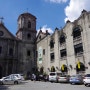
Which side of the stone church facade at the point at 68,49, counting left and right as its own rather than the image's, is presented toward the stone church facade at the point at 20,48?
right

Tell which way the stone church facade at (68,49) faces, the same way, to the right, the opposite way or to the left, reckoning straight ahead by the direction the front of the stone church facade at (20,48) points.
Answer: to the right

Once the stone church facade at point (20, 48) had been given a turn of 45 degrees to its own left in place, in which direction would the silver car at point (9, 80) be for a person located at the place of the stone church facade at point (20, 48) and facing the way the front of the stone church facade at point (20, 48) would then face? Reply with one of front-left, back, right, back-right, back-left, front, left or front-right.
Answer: right

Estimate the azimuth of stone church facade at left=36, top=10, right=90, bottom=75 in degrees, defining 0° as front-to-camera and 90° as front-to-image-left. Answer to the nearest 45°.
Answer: approximately 45°

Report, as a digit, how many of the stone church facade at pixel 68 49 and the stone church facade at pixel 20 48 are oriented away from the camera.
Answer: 0

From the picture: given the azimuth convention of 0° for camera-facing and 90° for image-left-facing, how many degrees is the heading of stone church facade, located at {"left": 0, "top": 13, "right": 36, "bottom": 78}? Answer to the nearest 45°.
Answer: approximately 315°

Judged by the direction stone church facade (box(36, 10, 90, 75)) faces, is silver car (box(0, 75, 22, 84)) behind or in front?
in front
